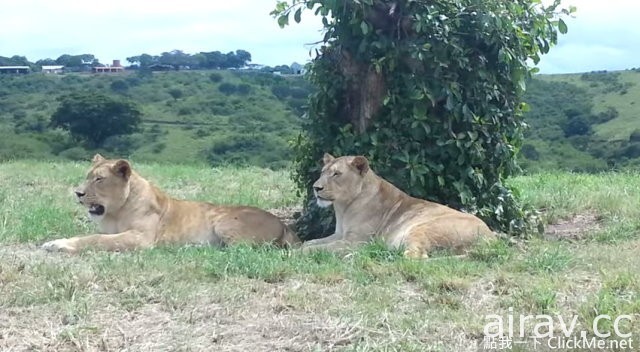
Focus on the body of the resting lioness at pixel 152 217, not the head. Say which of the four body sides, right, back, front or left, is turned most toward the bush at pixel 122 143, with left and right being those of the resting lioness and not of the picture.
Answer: right

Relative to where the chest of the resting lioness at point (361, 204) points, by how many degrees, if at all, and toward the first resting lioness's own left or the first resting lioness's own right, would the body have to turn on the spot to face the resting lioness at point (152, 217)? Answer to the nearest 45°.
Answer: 0° — it already faces it

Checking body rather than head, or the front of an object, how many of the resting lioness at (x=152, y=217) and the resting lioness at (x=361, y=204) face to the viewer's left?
2

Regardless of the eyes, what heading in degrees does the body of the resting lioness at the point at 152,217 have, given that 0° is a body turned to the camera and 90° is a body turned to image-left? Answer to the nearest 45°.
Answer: approximately 90°

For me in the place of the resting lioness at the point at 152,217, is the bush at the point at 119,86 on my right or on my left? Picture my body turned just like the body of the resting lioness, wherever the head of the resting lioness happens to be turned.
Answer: on my right

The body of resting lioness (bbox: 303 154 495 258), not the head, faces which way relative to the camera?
to the viewer's left

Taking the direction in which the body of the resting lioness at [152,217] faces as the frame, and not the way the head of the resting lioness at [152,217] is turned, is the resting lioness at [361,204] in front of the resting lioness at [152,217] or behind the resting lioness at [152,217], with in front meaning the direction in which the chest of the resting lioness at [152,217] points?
behind
